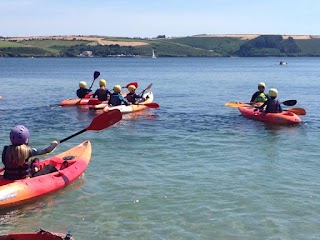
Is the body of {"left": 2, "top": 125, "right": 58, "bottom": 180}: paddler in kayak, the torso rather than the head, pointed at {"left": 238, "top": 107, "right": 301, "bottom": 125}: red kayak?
yes

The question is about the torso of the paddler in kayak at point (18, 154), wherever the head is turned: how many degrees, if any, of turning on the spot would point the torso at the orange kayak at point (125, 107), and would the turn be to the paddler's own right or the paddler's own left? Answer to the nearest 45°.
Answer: approximately 45° to the paddler's own left

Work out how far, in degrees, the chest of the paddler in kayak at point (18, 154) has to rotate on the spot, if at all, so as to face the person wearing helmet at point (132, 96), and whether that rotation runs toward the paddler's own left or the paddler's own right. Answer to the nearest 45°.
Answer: approximately 45° to the paddler's own left

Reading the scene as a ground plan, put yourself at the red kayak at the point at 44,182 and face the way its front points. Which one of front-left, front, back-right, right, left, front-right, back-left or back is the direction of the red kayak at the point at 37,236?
back-right

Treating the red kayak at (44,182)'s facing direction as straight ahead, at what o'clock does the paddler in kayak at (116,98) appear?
The paddler in kayak is roughly at 11 o'clock from the red kayak.

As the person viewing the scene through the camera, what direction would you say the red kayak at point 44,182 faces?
facing away from the viewer and to the right of the viewer

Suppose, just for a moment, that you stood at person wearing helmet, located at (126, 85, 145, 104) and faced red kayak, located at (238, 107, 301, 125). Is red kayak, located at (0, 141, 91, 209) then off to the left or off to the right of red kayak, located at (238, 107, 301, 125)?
right

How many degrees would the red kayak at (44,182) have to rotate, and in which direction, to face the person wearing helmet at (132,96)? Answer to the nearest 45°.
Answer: approximately 45° to its left

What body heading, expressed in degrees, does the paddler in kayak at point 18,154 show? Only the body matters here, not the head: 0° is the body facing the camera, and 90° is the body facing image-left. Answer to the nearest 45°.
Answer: approximately 225°
